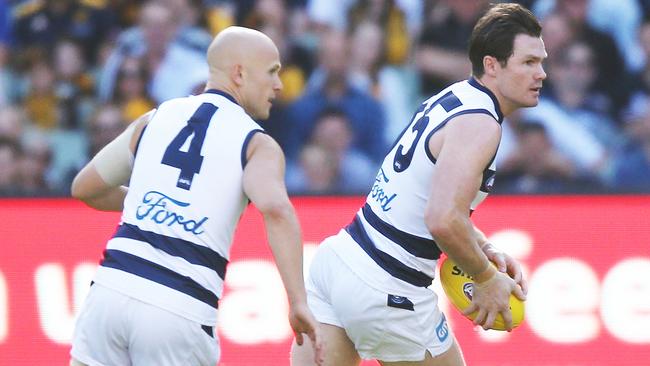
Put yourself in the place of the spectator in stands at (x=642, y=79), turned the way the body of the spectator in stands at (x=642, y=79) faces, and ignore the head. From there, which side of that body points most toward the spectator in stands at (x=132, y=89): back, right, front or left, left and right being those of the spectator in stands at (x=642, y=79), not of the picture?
right

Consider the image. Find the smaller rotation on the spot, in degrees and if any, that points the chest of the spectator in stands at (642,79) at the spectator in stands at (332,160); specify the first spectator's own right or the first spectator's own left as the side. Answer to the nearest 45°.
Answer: approximately 45° to the first spectator's own right

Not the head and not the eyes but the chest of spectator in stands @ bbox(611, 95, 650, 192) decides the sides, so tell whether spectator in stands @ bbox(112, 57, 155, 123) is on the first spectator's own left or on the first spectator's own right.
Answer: on the first spectator's own right

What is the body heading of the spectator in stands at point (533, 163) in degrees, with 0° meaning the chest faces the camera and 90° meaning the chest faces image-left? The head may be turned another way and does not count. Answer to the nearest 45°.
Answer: approximately 0°

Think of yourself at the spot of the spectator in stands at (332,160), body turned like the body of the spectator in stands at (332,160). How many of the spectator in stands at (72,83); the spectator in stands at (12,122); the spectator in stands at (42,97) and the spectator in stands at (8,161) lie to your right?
4
